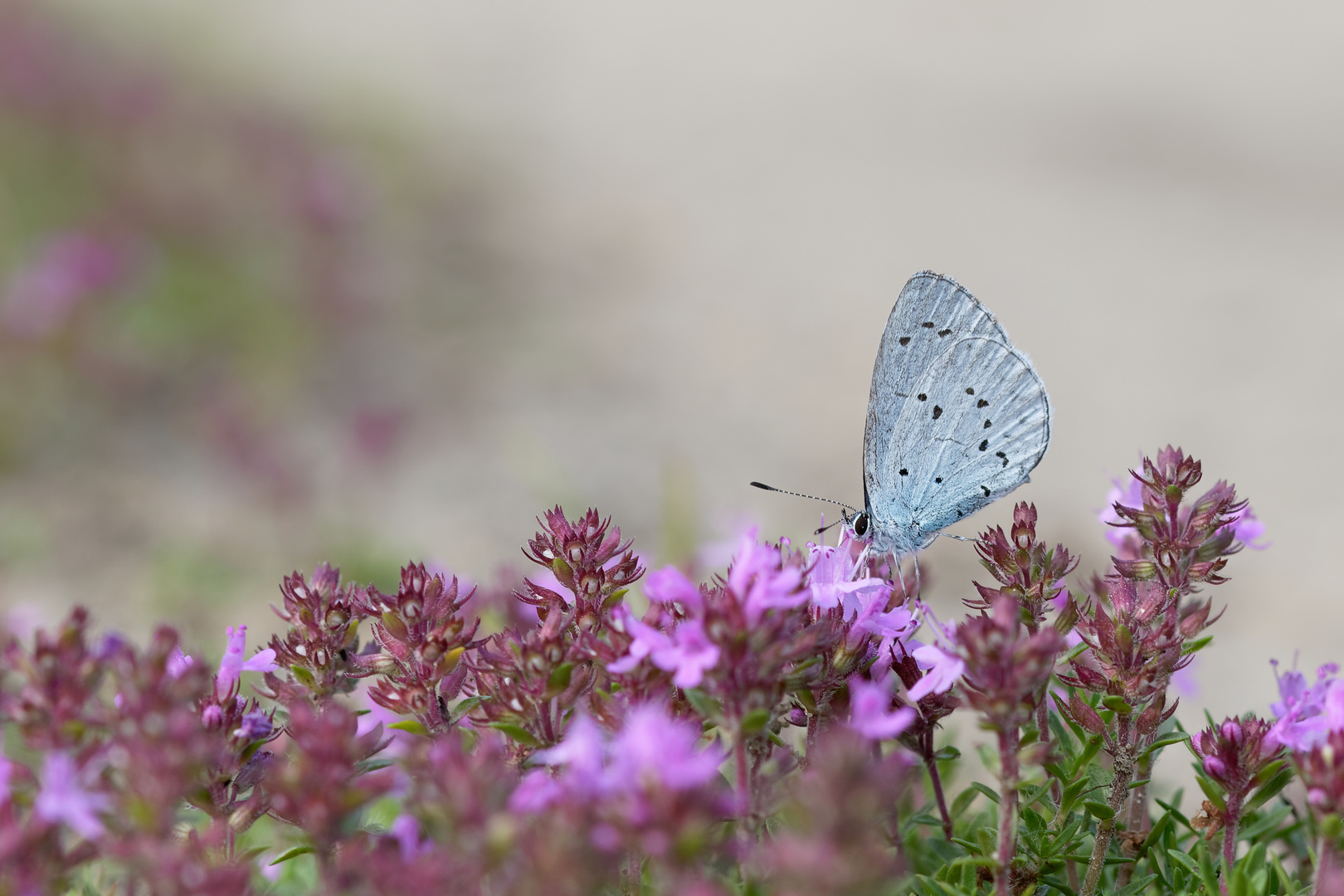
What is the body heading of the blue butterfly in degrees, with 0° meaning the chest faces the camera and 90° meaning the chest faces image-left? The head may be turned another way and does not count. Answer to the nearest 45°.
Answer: approximately 90°

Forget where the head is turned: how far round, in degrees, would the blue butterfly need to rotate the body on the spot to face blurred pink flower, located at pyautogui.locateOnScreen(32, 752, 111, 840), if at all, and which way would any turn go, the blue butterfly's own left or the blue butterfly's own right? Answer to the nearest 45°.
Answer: approximately 45° to the blue butterfly's own left
